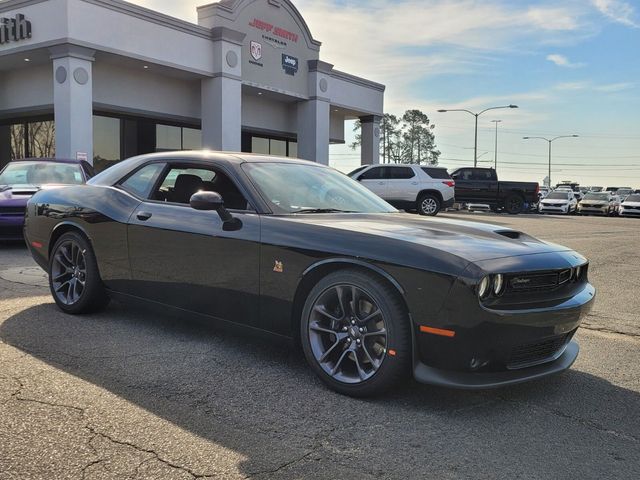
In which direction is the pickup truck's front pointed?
to the viewer's left

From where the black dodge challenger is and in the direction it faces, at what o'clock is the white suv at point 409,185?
The white suv is roughly at 8 o'clock from the black dodge challenger.

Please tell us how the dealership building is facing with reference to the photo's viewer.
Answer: facing the viewer and to the right of the viewer

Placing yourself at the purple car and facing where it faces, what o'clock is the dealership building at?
The dealership building is roughly at 7 o'clock from the purple car.

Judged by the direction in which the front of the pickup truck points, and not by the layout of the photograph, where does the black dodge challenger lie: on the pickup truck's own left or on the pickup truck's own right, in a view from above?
on the pickup truck's own left

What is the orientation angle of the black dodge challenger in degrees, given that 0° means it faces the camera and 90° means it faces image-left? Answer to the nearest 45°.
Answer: approximately 315°

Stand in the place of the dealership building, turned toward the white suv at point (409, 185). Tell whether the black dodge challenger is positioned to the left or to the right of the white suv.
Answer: right

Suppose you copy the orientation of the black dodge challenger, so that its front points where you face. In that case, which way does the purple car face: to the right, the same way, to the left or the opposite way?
to the right

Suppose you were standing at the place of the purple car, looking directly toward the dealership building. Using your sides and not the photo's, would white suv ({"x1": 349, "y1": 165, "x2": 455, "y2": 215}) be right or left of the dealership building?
right

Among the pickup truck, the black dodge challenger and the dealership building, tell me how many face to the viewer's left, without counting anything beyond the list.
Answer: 1

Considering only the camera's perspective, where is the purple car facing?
facing the viewer and to the left of the viewer

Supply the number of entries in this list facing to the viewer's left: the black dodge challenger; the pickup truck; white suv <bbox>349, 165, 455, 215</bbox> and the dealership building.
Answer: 2

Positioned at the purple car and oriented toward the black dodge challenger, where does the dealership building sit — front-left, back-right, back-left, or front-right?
back-left

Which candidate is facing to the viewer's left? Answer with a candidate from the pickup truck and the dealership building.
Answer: the pickup truck

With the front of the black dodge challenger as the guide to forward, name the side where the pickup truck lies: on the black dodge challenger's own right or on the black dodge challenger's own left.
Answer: on the black dodge challenger's own left

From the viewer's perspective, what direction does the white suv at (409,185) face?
to the viewer's left
